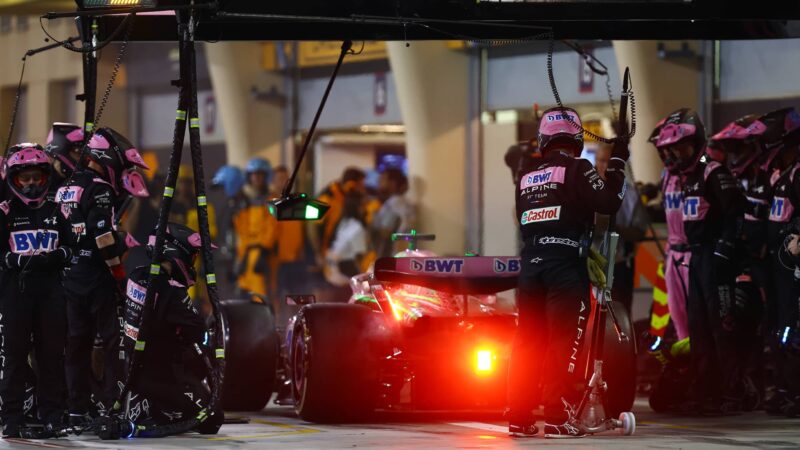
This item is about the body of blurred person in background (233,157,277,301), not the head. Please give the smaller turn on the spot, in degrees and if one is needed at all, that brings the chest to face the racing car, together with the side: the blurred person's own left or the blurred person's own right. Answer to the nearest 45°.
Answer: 0° — they already face it

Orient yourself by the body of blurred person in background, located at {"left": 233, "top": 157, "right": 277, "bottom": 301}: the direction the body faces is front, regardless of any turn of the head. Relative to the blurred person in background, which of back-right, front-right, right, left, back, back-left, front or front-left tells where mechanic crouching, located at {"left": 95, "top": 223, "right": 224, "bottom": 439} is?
front

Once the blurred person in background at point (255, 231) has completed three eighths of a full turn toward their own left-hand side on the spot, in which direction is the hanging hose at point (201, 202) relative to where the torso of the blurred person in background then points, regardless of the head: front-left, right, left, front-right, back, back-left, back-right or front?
back-right

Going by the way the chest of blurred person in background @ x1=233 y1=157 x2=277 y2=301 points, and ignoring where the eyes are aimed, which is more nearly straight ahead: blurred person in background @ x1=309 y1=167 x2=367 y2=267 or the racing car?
the racing car

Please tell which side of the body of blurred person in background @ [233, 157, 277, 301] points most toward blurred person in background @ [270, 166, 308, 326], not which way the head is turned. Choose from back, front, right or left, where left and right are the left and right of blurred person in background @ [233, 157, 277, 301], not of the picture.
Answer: left

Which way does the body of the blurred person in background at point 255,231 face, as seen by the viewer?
toward the camera

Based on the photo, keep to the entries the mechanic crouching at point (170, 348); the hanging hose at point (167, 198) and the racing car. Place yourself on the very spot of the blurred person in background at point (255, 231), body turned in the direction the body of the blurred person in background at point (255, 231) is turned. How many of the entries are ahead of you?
3

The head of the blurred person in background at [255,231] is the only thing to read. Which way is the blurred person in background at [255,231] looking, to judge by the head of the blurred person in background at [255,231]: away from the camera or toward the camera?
toward the camera

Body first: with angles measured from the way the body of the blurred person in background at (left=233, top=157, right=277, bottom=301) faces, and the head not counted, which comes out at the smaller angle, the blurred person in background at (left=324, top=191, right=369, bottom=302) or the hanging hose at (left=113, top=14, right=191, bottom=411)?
the hanging hose

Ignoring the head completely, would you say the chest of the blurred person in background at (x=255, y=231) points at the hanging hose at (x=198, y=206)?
yes

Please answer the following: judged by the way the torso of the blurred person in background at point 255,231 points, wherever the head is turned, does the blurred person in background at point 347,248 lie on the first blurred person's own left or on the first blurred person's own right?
on the first blurred person's own left

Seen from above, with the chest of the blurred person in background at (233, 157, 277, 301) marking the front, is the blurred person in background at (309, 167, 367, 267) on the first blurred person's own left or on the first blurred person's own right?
on the first blurred person's own left

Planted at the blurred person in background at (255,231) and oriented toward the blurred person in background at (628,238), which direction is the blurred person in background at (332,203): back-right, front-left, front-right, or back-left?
front-left
